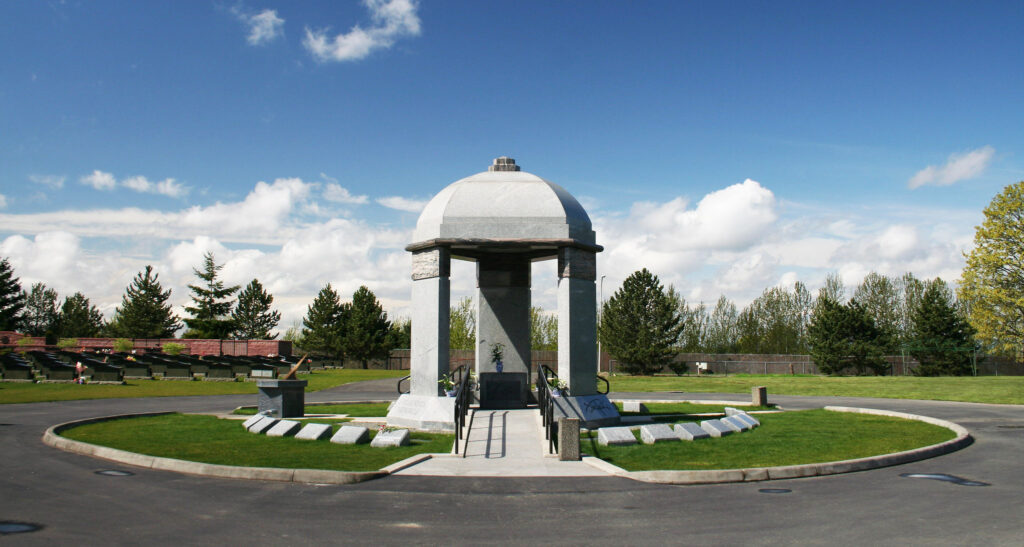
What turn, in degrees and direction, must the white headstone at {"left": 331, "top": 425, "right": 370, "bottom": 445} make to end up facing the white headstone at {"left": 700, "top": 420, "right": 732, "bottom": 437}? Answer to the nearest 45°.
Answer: approximately 135° to its left

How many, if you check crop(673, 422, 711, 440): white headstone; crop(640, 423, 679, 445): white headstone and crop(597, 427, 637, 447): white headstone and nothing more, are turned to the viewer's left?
0

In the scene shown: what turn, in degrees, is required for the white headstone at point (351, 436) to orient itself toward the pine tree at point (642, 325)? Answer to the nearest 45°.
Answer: approximately 180°

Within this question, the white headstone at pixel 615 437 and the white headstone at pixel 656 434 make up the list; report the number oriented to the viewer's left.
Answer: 0

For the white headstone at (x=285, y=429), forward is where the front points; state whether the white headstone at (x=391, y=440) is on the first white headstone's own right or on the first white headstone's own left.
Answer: on the first white headstone's own left

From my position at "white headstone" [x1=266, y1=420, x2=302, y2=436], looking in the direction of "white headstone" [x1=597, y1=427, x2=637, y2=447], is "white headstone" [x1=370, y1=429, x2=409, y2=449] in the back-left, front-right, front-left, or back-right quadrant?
front-right

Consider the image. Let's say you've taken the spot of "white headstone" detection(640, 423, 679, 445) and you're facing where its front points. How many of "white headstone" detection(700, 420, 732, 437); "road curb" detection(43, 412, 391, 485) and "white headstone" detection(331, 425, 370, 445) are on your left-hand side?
1

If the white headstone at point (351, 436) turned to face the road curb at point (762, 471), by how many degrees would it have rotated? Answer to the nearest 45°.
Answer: approximately 90° to its left

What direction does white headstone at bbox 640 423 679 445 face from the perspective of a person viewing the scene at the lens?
facing the viewer and to the right of the viewer

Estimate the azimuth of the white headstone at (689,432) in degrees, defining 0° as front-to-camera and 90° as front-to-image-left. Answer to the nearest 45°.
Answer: approximately 315°

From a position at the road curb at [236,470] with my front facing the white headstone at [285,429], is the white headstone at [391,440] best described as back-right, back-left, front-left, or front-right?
front-right

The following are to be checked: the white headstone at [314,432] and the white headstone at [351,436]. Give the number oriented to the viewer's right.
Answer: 0

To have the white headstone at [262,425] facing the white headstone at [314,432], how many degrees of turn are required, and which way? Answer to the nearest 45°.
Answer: approximately 90° to its left

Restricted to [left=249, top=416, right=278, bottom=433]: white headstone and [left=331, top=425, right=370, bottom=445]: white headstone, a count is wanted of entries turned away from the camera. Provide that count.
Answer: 0

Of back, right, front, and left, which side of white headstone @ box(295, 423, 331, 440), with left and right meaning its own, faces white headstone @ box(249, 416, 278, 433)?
right

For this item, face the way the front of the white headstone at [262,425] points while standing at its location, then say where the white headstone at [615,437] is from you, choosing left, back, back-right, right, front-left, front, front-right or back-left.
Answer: left

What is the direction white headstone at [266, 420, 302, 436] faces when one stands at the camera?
facing the viewer and to the left of the viewer
